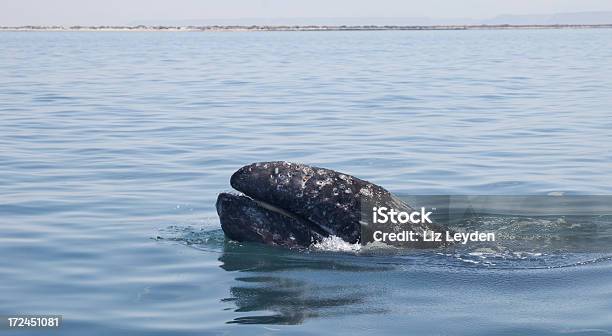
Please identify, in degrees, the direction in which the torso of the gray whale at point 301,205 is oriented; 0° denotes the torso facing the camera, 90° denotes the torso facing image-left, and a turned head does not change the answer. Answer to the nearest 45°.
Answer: approximately 90°
